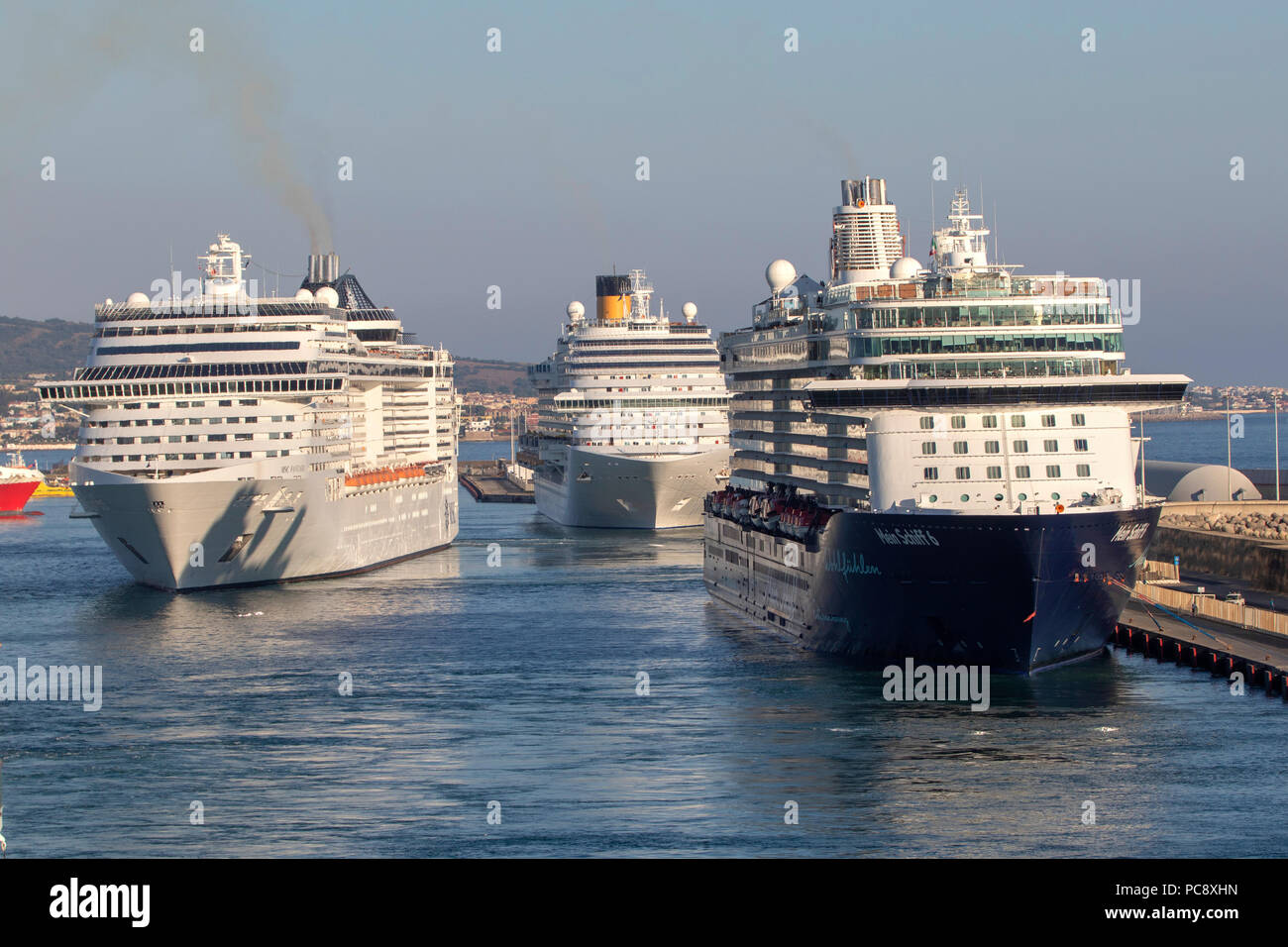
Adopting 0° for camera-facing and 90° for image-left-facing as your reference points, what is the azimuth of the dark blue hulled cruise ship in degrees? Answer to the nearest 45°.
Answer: approximately 0°
